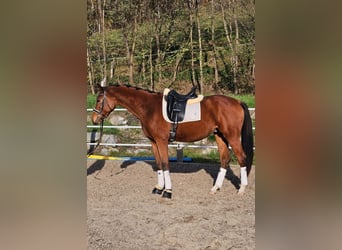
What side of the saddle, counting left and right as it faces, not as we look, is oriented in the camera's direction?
left

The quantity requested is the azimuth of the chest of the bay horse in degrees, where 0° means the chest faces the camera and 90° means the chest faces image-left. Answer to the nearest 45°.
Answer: approximately 90°

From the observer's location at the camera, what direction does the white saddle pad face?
facing to the left of the viewer
